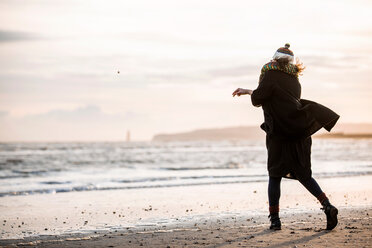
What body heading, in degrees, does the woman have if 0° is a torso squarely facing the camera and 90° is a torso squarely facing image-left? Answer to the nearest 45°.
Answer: approximately 135°
